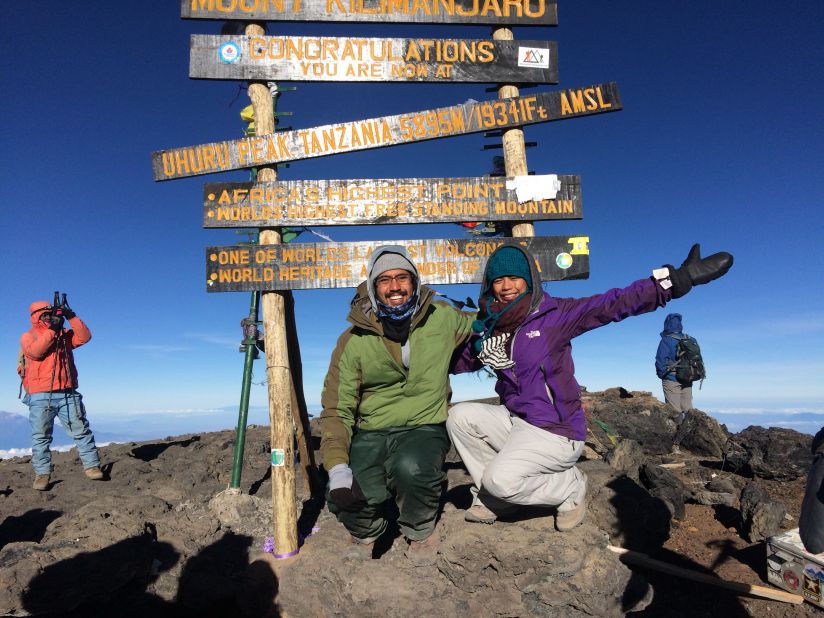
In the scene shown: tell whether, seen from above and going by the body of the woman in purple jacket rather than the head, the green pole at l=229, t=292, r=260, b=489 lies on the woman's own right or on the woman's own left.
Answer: on the woman's own right

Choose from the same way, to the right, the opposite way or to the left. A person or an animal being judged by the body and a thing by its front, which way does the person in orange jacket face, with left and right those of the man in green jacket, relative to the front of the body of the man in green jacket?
to the left

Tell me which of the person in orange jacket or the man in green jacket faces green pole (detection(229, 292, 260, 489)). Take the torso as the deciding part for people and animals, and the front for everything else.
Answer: the person in orange jacket

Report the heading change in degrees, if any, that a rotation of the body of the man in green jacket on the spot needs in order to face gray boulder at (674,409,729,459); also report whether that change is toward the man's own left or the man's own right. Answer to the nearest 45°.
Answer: approximately 135° to the man's own left

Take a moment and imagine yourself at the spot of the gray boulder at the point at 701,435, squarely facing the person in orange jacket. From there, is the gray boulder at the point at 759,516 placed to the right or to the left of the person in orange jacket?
left

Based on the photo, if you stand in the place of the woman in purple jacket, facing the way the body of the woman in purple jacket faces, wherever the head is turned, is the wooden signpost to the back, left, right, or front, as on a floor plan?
right

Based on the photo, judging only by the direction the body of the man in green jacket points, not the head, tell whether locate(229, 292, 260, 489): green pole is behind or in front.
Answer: behind

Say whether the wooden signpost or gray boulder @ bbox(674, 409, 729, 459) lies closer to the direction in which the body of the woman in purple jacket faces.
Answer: the wooden signpost

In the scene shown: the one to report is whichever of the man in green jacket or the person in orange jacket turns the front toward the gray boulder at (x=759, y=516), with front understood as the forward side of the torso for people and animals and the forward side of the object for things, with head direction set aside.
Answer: the person in orange jacket

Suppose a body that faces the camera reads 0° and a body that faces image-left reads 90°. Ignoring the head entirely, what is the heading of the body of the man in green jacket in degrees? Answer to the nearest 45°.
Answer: approximately 0°

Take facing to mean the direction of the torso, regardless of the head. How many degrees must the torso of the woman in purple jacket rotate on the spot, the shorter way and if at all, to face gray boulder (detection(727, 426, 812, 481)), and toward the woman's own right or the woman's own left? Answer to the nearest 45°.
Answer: approximately 180°
